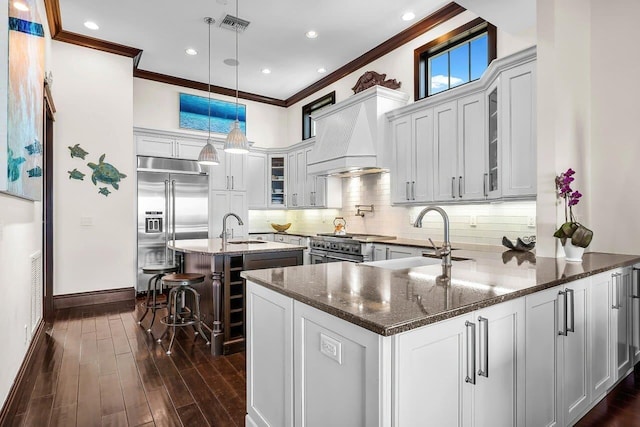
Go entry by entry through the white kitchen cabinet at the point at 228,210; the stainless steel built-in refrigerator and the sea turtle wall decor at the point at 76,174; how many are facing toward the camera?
3

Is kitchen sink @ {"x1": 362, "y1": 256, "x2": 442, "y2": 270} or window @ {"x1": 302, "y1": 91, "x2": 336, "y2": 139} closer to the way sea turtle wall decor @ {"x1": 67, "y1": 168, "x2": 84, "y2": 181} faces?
the kitchen sink

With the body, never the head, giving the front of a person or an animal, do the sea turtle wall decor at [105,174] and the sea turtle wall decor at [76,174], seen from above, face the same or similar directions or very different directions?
same or similar directions

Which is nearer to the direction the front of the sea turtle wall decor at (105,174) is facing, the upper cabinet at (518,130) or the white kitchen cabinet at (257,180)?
the upper cabinet

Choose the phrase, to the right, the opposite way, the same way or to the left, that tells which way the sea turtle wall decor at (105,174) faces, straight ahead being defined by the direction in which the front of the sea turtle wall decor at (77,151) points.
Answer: the same way

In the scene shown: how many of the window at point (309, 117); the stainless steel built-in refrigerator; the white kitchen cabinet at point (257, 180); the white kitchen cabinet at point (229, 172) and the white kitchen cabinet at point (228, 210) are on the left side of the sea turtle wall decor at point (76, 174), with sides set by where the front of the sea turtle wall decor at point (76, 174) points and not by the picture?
5

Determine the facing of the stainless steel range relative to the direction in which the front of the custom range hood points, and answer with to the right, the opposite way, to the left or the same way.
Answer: the same way

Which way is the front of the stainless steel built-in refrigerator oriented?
toward the camera

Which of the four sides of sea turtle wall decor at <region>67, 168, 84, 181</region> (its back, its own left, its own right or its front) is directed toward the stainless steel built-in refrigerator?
left

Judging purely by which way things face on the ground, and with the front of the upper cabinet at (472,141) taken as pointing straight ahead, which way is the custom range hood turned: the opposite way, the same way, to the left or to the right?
the same way

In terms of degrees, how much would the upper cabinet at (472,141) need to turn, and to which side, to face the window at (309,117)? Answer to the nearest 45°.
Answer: approximately 90° to its right

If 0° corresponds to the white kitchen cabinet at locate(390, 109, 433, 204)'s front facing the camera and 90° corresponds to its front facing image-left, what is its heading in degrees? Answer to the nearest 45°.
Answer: approximately 45°

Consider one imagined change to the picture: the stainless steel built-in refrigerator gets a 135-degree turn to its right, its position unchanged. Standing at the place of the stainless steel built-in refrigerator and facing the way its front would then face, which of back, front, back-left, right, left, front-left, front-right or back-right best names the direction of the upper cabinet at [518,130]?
back

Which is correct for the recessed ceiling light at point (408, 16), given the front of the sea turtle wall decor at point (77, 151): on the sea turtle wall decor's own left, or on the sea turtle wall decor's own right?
on the sea turtle wall decor's own left

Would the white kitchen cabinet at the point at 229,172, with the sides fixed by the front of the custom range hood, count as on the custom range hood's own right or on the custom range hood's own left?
on the custom range hood's own right
